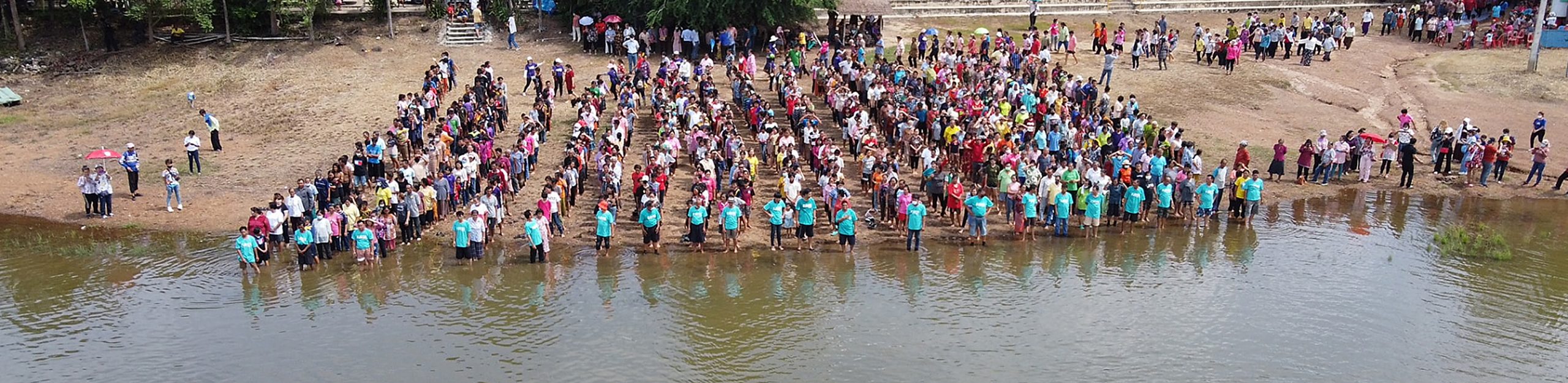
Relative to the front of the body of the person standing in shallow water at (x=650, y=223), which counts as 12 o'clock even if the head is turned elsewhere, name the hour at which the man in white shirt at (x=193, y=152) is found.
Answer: The man in white shirt is roughly at 4 o'clock from the person standing in shallow water.

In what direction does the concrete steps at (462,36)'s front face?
toward the camera

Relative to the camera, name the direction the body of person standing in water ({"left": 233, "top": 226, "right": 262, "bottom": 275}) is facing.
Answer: toward the camera

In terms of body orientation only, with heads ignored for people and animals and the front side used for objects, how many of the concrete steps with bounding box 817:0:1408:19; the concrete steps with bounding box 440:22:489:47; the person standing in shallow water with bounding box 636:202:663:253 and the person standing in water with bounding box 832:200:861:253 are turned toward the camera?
4

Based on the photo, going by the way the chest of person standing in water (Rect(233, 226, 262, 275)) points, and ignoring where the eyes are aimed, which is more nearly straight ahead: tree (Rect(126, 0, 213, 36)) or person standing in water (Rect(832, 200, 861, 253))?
the person standing in water

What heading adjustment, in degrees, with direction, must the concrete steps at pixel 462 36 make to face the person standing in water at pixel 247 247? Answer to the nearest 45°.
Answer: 0° — it already faces them

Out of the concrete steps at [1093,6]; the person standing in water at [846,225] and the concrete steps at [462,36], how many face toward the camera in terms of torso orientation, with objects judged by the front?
3

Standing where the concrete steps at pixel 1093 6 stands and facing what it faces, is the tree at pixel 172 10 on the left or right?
on its right

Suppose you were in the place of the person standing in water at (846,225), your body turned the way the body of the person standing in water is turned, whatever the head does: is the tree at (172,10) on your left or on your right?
on your right

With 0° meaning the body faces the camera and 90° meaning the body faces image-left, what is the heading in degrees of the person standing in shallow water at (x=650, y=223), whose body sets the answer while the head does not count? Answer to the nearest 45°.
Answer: approximately 0°

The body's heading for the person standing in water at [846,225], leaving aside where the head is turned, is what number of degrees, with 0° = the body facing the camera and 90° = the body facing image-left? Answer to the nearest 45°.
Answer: approximately 0°

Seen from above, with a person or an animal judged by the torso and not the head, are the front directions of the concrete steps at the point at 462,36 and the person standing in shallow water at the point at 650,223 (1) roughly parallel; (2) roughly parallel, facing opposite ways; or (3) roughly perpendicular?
roughly parallel

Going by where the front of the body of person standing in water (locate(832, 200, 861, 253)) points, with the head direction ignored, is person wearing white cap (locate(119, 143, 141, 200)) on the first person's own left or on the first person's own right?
on the first person's own right

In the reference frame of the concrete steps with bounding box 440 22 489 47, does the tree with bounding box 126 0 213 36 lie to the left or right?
on its right

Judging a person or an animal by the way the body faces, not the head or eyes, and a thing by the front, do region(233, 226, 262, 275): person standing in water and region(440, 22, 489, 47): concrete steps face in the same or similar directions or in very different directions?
same or similar directions
